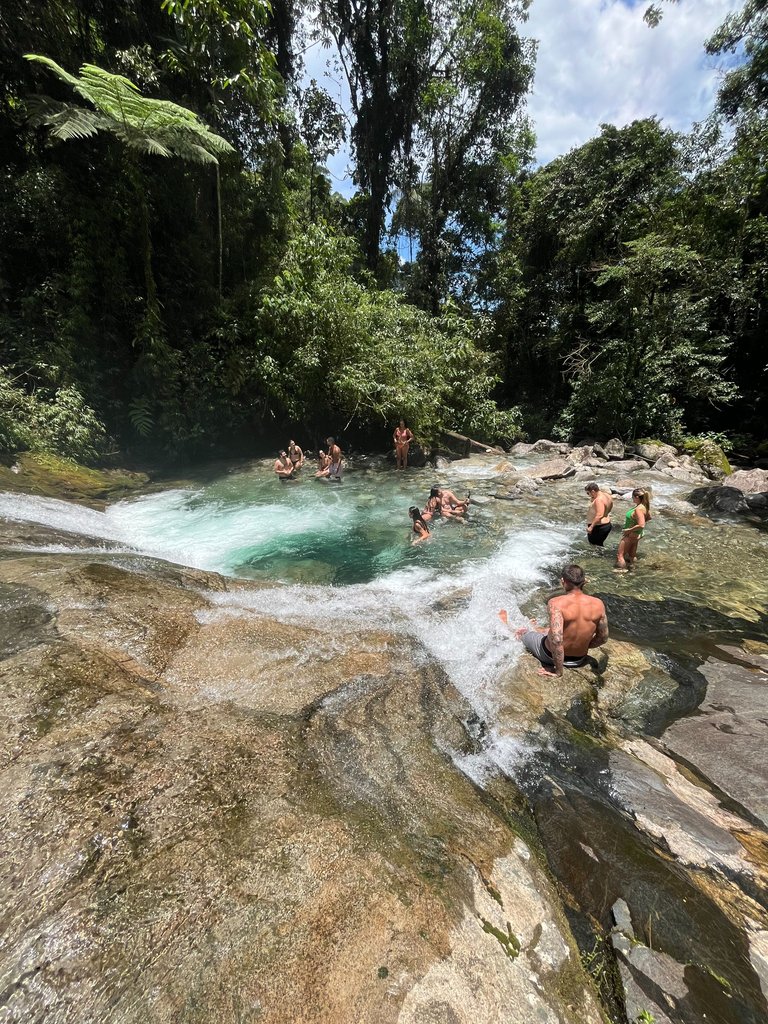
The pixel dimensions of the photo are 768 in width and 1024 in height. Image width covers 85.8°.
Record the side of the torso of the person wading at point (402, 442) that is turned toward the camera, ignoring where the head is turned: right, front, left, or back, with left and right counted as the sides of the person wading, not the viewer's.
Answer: front

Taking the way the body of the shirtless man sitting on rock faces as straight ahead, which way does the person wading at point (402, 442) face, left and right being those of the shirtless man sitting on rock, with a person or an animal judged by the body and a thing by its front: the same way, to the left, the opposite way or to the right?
the opposite way

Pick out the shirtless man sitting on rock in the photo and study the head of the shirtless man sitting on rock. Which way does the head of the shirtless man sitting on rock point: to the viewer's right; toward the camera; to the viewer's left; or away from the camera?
away from the camera

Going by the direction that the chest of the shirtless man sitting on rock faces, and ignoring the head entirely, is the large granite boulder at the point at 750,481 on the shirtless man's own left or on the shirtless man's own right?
on the shirtless man's own right

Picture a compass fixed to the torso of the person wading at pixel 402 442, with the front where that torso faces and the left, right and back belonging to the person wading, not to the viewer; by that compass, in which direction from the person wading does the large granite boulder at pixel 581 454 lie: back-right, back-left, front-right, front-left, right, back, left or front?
left

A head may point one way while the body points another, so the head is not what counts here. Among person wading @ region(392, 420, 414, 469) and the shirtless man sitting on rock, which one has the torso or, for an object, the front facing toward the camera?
the person wading

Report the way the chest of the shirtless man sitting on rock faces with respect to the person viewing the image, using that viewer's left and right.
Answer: facing away from the viewer and to the left of the viewer

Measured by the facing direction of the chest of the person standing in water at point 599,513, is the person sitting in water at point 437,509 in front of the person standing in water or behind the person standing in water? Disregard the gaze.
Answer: in front

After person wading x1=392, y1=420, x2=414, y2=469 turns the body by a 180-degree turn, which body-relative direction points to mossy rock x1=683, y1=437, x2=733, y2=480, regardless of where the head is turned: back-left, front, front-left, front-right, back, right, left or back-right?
right
